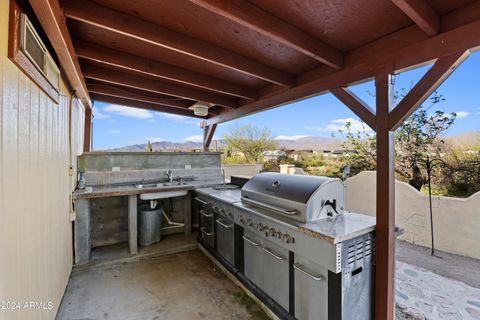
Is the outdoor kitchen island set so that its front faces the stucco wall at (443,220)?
no

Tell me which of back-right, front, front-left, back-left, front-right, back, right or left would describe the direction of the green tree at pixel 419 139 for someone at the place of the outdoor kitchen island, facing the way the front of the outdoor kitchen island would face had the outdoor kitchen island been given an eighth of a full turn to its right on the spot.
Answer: back-right

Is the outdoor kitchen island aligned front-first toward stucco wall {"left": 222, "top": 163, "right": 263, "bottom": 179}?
no

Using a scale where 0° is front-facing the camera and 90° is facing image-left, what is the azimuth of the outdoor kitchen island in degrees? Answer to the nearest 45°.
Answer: approximately 45°

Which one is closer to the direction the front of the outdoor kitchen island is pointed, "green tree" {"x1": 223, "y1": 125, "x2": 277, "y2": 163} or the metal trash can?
the metal trash can

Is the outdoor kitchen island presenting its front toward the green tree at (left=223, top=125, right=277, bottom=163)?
no

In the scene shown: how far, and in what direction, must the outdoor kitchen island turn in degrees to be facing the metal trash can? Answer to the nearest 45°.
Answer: approximately 90° to its right

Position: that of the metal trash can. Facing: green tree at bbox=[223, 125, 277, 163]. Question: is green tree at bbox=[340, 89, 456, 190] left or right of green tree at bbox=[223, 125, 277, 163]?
right

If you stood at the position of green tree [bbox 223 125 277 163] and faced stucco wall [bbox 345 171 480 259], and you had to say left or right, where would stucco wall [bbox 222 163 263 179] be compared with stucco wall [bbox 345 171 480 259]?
right

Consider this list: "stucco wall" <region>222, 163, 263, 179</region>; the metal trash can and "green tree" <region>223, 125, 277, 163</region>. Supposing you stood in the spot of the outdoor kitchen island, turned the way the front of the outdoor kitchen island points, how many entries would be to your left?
0
